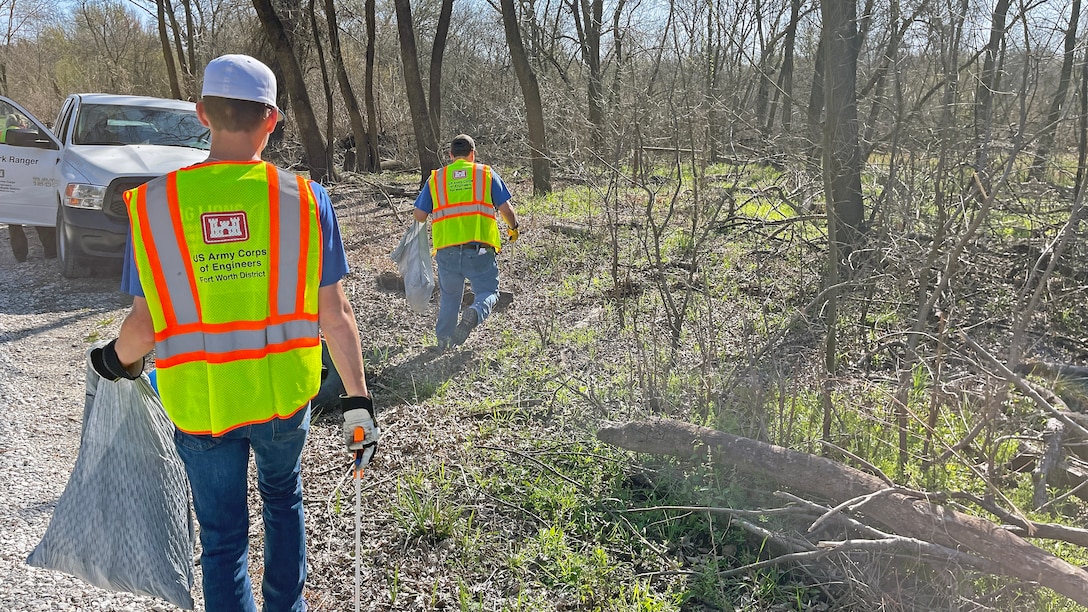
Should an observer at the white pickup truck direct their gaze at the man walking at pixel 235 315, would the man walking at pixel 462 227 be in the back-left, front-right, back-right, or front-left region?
front-left

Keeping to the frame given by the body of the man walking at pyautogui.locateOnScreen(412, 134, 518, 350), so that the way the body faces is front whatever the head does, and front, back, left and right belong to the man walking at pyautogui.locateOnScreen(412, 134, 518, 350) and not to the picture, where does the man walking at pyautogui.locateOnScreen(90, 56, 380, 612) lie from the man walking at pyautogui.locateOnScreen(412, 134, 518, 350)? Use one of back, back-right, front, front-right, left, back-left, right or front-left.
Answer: back

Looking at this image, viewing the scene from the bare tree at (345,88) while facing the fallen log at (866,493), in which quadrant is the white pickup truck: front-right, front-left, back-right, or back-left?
front-right

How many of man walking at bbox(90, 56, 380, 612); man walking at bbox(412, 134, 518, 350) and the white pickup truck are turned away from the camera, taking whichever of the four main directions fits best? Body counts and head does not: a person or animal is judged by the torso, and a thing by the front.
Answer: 2

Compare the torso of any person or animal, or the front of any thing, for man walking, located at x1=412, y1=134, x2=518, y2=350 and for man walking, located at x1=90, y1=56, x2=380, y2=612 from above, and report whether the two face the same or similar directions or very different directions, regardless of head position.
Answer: same or similar directions

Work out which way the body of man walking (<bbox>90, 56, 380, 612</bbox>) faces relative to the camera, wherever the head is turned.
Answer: away from the camera

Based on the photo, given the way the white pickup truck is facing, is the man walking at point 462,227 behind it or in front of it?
in front

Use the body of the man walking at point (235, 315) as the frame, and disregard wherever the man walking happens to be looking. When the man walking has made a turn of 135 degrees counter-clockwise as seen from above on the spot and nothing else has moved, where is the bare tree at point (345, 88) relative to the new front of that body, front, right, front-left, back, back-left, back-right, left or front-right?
back-right

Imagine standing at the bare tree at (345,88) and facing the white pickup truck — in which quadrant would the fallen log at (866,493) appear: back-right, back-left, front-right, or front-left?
front-left

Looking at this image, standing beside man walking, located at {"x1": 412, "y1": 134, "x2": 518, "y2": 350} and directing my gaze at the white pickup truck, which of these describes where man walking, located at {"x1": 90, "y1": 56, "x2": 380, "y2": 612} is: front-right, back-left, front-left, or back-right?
back-left

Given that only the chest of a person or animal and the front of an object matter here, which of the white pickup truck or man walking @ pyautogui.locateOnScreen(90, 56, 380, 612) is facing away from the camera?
the man walking

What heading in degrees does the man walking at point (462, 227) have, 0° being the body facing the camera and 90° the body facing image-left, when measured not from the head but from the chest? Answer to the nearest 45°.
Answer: approximately 180°

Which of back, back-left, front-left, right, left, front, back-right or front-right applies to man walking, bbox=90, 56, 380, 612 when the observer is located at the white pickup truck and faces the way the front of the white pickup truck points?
front-right

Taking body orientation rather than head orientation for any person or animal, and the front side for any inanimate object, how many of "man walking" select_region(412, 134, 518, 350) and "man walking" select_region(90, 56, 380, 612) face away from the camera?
2

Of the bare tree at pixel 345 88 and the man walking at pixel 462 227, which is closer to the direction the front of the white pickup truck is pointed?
the man walking

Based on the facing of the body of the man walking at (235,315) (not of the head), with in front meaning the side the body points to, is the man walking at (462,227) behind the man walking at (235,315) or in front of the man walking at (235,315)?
in front

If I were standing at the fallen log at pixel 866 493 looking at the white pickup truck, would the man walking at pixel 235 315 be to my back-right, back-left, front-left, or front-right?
front-left

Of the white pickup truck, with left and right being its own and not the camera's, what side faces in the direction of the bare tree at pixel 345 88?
left
